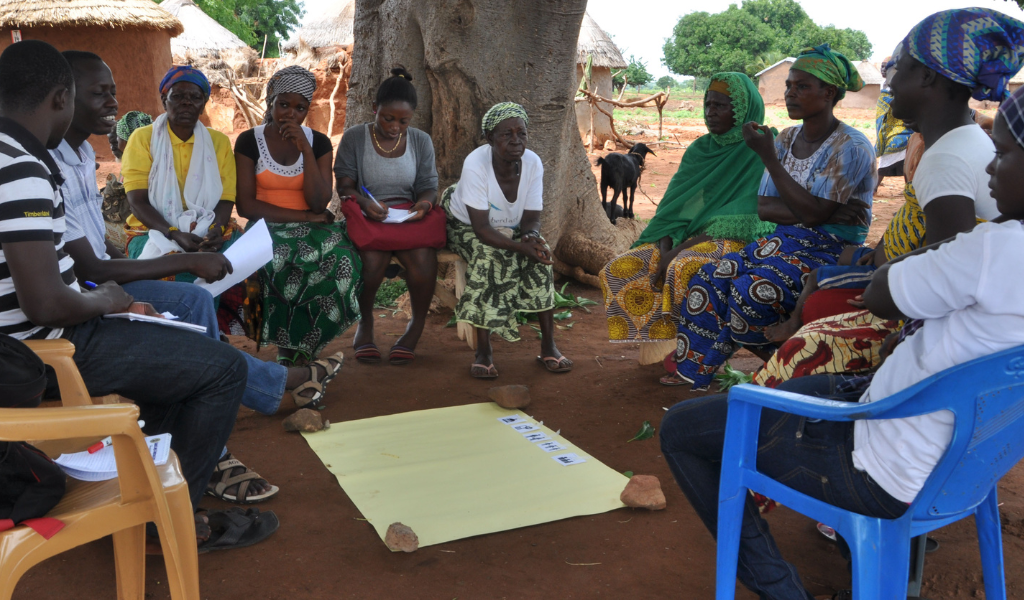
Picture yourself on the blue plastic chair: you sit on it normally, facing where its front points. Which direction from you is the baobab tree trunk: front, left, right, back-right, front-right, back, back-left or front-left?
front

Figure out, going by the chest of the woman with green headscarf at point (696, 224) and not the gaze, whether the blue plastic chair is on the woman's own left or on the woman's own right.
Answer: on the woman's own left

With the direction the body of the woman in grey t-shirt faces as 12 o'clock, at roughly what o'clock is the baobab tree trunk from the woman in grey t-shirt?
The baobab tree trunk is roughly at 7 o'clock from the woman in grey t-shirt.

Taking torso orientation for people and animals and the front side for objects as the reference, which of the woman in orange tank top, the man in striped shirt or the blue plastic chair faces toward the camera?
the woman in orange tank top

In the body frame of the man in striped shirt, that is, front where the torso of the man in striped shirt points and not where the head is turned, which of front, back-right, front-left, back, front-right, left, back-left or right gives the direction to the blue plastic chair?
front-right

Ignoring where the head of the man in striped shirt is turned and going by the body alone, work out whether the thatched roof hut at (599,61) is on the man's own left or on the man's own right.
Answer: on the man's own left

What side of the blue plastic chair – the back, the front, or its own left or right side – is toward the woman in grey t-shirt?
front

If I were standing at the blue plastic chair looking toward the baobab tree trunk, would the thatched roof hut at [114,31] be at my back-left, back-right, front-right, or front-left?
front-left

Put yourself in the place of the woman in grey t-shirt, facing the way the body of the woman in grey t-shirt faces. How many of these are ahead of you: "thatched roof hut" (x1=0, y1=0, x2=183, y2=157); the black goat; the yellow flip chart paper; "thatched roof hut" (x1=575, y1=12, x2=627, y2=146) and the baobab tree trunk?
1

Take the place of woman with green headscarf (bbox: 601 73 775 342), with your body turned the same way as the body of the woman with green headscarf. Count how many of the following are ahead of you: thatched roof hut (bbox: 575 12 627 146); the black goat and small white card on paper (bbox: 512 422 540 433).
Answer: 1

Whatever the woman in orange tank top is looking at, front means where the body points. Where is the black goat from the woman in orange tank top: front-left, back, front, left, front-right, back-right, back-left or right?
back-left

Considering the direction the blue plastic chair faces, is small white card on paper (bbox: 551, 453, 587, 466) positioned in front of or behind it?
in front

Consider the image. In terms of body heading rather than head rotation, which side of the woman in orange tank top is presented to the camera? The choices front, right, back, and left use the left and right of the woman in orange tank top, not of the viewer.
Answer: front

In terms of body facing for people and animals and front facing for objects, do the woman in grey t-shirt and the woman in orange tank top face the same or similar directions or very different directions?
same or similar directions

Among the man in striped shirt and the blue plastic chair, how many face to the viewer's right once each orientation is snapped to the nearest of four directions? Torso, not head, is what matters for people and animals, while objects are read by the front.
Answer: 1

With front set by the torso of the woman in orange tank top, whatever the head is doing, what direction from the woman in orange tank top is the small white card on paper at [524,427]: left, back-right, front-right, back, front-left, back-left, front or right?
front-left

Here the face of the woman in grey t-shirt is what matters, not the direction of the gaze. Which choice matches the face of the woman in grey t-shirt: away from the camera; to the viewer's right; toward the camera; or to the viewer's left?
toward the camera

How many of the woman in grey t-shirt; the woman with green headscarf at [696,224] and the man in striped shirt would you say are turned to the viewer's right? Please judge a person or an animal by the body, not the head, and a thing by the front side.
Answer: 1

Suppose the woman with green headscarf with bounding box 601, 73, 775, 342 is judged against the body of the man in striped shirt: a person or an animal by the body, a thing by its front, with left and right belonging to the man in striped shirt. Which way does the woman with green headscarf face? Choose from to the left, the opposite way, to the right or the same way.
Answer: the opposite way

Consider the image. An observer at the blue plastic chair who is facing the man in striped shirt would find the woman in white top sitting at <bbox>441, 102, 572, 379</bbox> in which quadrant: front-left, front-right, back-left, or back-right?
front-right
